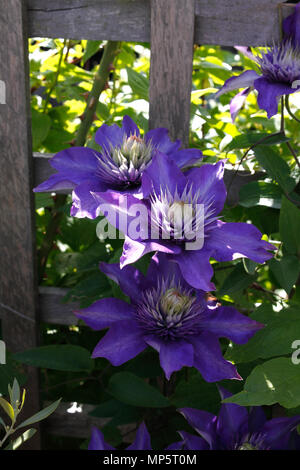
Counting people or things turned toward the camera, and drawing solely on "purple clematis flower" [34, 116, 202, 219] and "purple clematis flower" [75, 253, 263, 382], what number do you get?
2

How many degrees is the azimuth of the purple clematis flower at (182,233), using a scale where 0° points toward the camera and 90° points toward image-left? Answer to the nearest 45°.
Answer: approximately 0°
